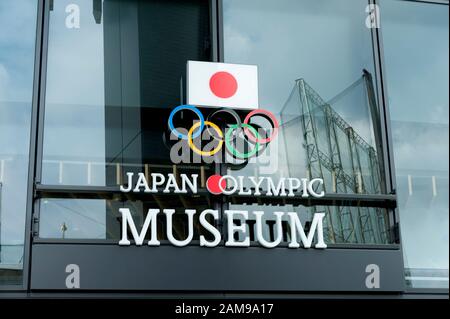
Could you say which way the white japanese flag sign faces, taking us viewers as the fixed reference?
facing the viewer

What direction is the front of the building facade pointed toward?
toward the camera
